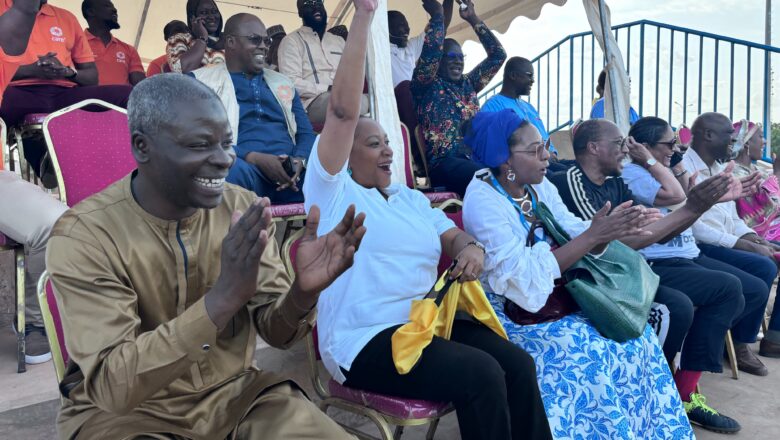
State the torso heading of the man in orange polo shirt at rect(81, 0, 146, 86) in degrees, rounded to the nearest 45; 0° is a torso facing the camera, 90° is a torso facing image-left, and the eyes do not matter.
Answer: approximately 315°

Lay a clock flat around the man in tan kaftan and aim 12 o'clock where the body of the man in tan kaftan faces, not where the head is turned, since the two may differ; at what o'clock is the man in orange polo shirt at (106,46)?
The man in orange polo shirt is roughly at 7 o'clock from the man in tan kaftan.

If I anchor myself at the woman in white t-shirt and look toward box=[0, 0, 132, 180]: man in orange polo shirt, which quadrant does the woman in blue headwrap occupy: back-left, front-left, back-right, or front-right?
back-right

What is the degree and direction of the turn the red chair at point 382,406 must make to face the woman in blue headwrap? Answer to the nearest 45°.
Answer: approximately 90° to its left

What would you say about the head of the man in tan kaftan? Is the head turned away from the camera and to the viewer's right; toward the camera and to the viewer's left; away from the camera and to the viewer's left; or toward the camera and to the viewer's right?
toward the camera and to the viewer's right

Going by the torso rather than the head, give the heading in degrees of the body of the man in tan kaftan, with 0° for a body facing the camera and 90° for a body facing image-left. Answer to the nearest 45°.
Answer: approximately 315°
